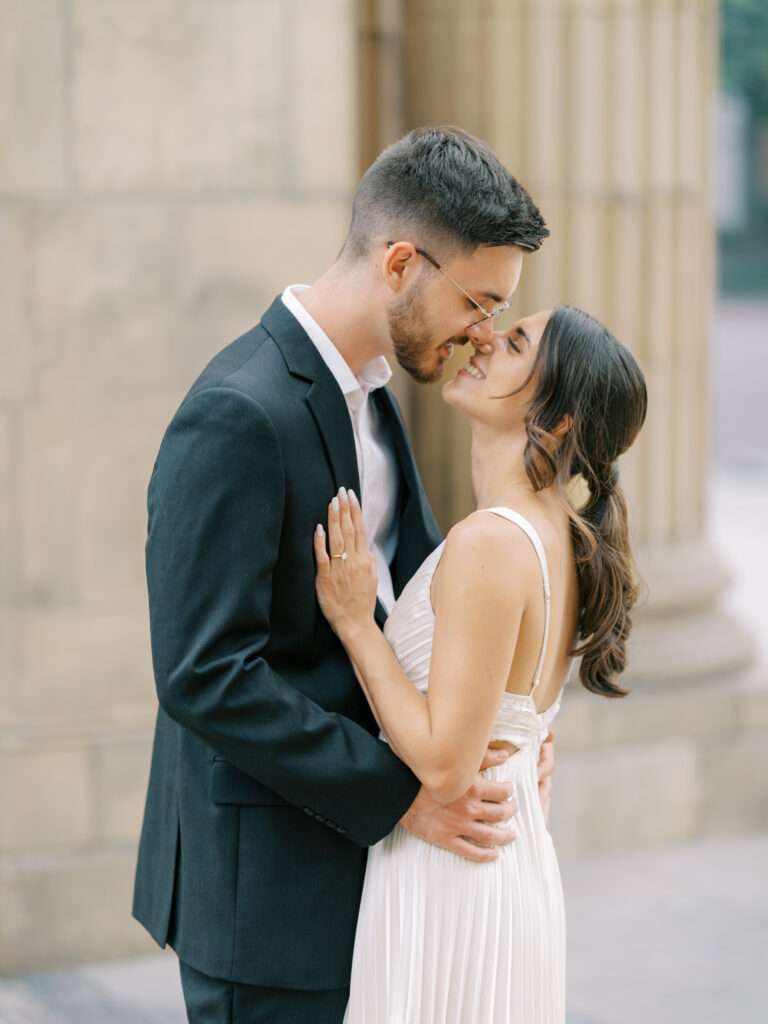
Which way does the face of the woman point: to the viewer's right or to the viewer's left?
to the viewer's left

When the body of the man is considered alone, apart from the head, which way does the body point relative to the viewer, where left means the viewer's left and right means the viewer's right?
facing to the right of the viewer

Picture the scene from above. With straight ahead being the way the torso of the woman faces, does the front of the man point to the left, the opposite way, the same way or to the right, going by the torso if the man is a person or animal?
the opposite way

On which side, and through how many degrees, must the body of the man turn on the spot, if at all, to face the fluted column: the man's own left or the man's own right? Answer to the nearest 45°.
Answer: approximately 90° to the man's own left

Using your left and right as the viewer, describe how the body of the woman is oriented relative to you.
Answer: facing to the left of the viewer

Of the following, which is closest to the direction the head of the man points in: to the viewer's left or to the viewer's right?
to the viewer's right

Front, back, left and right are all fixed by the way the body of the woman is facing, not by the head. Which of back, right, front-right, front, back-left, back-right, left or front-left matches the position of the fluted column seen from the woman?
right
